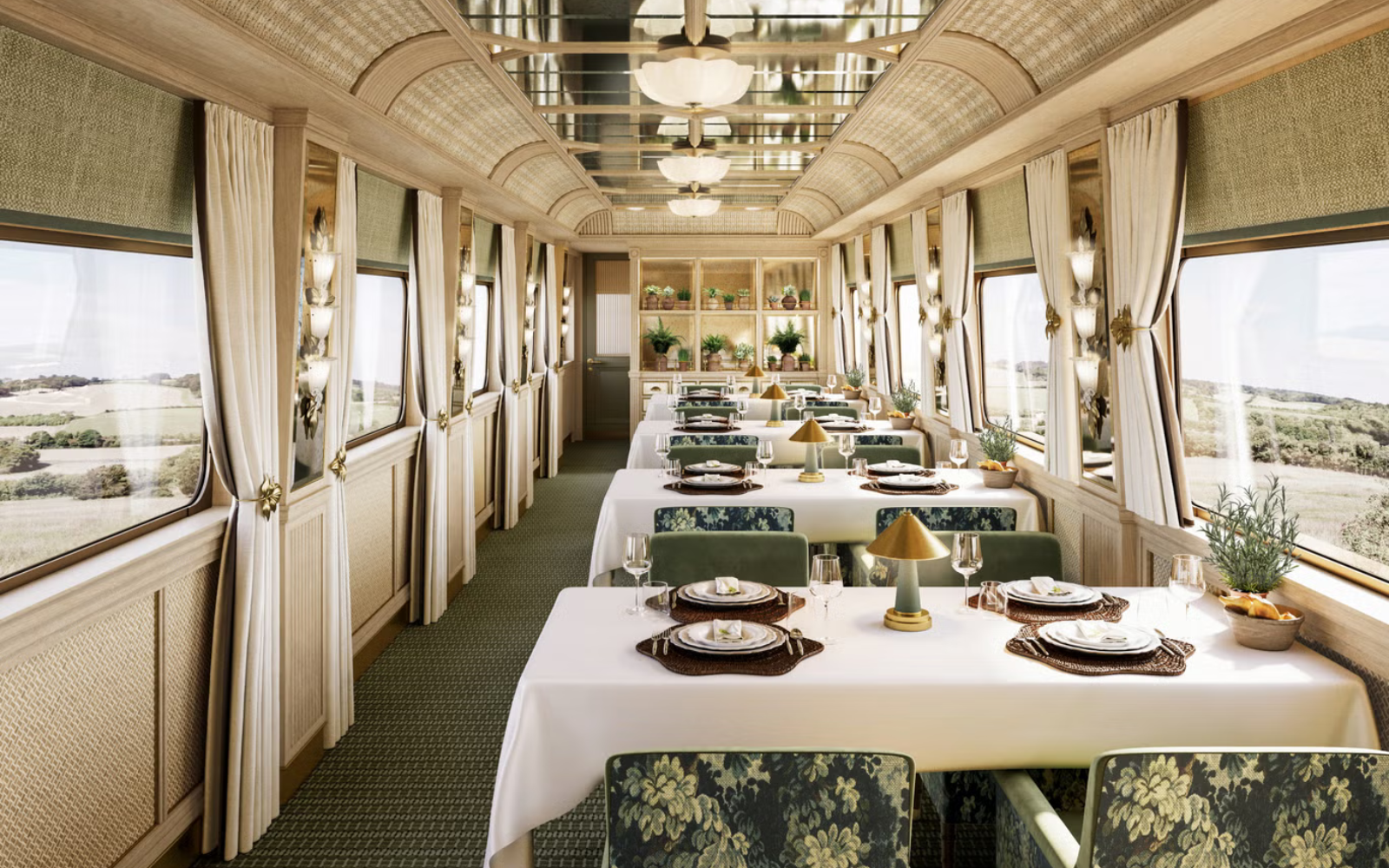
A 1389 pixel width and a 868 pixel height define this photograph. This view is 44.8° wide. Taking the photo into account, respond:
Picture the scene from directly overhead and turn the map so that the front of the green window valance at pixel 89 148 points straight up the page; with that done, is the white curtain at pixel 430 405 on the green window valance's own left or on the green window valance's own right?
on the green window valance's own left

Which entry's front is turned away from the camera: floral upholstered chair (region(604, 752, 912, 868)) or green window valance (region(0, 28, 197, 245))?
the floral upholstered chair

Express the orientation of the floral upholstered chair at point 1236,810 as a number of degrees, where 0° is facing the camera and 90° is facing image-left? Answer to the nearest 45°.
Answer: approximately 135°

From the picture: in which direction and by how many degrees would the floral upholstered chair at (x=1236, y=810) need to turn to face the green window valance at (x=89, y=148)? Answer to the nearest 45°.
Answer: approximately 45° to its left

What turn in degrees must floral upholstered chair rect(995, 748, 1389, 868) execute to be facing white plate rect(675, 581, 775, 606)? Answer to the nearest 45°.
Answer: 0° — it already faces it

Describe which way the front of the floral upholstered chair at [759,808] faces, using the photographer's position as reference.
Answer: facing away from the viewer

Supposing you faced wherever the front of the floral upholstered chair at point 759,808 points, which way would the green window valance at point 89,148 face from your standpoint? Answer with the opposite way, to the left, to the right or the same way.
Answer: to the right

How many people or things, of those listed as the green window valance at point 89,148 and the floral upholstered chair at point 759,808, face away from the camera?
1
